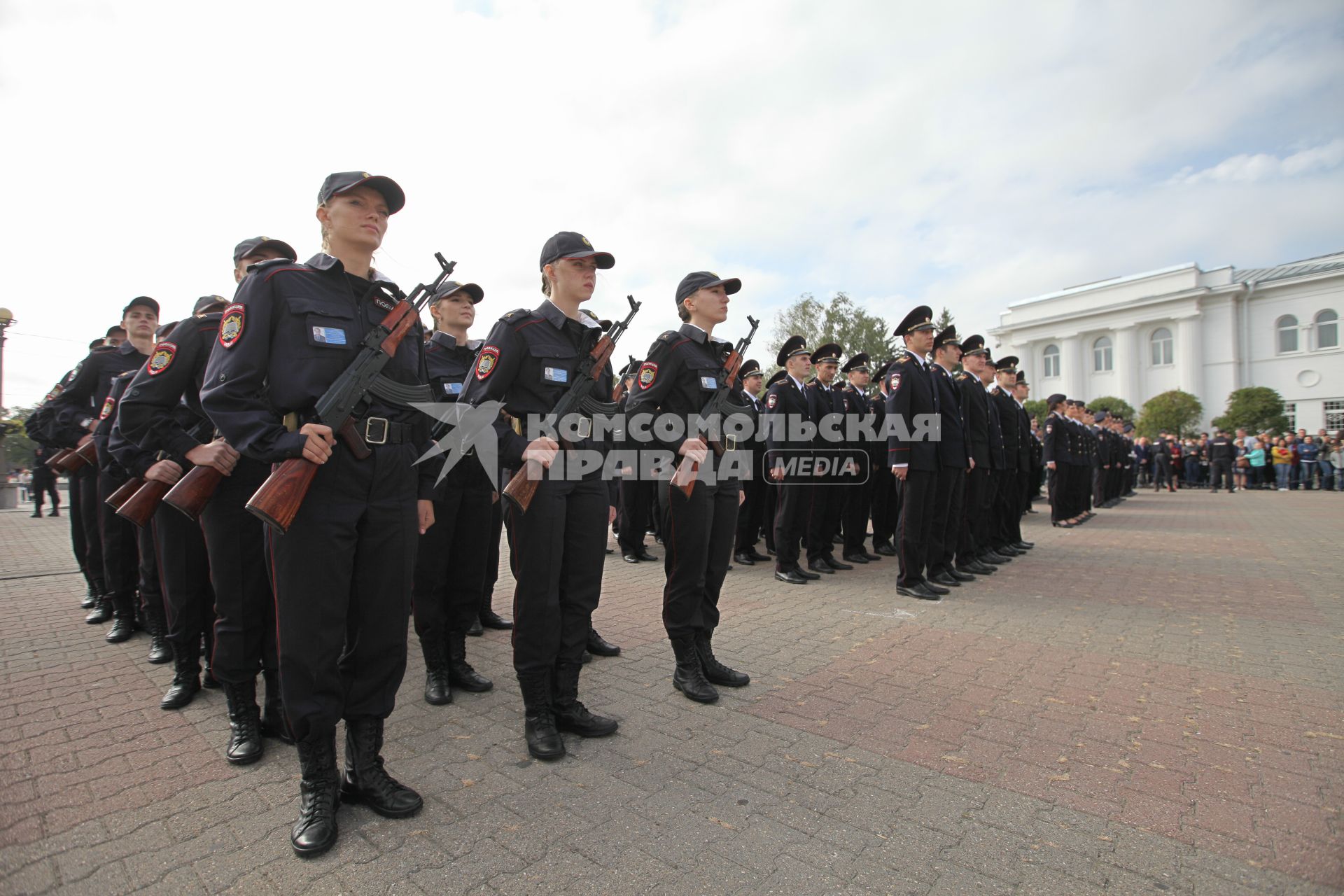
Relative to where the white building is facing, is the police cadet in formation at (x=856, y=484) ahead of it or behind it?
ahead

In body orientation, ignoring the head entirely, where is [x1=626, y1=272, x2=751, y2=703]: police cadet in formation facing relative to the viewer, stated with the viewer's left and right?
facing the viewer and to the right of the viewer

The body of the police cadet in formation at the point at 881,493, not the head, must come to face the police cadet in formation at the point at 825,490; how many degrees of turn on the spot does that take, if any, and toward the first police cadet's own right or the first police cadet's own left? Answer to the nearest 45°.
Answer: approximately 90° to the first police cadet's own right

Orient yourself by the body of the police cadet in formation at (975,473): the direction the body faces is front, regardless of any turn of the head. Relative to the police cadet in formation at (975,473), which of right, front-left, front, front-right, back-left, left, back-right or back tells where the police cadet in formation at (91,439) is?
right

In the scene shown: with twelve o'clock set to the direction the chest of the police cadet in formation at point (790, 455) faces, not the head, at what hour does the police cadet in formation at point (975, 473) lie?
the police cadet in formation at point (975, 473) is roughly at 10 o'clock from the police cadet in formation at point (790, 455).
